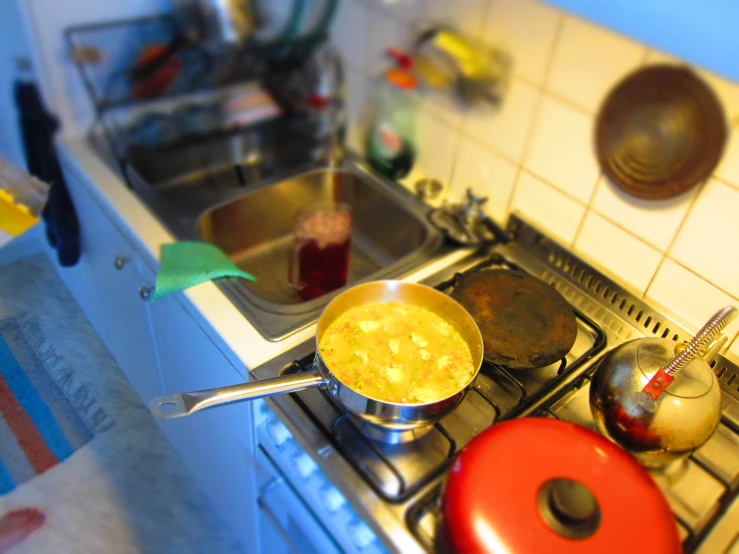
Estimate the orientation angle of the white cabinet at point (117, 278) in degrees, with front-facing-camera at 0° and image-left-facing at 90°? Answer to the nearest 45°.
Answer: approximately 45°

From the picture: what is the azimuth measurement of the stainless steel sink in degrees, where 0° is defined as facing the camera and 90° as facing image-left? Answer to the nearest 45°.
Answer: approximately 45°

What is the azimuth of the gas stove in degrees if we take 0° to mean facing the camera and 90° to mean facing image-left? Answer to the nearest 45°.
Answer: approximately 45°

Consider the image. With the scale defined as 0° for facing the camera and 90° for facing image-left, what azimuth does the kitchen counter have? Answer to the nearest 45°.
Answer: approximately 45°

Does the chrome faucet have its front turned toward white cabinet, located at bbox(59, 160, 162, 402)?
yes
